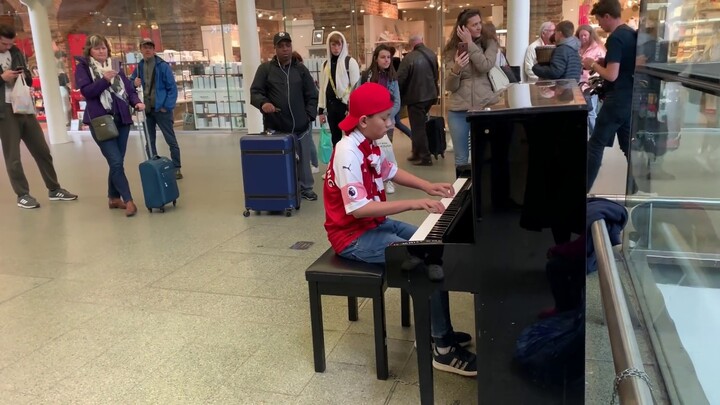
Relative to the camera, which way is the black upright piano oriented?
to the viewer's left

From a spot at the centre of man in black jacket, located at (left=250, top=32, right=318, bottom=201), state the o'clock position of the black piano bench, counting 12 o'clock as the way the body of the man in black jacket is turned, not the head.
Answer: The black piano bench is roughly at 12 o'clock from the man in black jacket.

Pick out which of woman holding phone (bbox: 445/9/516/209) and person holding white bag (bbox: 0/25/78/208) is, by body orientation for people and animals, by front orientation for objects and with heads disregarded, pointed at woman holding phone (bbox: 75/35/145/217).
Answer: the person holding white bag

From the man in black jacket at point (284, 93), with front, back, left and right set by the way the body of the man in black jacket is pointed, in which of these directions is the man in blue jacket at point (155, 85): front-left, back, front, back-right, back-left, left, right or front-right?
back-right

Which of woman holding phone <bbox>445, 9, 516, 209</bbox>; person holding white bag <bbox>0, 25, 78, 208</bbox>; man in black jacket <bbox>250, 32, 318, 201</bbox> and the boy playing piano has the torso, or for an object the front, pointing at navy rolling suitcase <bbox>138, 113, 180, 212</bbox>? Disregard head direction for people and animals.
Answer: the person holding white bag

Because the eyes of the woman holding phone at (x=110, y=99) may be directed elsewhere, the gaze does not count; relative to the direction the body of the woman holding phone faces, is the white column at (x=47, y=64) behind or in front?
behind

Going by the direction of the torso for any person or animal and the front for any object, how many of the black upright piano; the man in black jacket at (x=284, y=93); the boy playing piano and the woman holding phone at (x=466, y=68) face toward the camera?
2

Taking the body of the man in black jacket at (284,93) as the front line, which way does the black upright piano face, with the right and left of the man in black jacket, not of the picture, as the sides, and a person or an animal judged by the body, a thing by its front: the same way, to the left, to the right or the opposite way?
to the right

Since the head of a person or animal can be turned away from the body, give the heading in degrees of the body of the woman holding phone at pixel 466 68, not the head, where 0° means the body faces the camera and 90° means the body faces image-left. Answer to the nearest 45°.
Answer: approximately 0°

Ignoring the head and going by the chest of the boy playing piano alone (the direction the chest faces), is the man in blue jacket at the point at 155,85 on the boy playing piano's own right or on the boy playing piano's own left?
on the boy playing piano's own left

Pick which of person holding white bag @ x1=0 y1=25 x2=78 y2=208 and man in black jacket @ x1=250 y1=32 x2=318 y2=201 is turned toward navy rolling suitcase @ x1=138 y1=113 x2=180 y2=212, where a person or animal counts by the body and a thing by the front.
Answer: the person holding white bag

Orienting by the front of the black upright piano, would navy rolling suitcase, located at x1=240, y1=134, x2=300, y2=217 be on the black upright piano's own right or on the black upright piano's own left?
on the black upright piano's own right

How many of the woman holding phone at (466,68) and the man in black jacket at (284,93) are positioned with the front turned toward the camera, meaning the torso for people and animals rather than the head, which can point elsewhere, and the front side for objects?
2

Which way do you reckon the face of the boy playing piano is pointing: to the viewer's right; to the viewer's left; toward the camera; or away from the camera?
to the viewer's right
